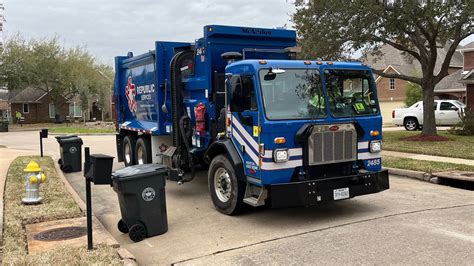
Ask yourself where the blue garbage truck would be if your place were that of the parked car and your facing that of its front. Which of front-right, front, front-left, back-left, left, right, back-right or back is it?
right

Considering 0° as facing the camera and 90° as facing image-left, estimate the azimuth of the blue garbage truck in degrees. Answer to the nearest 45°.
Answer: approximately 315°

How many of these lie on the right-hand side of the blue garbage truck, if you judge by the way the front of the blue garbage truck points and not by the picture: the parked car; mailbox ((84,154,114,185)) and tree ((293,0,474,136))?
1

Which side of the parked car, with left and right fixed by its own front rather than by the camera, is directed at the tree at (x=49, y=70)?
back

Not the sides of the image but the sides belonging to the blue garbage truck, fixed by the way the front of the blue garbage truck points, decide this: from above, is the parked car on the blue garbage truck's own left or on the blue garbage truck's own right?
on the blue garbage truck's own left

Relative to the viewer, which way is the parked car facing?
to the viewer's right

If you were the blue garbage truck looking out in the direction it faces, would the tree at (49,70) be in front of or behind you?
behind

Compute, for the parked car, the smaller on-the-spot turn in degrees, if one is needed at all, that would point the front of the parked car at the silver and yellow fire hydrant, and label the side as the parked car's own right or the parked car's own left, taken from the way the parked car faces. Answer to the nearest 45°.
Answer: approximately 90° to the parked car's own right

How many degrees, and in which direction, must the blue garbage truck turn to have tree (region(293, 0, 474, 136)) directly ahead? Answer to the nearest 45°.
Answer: approximately 90° to its left
